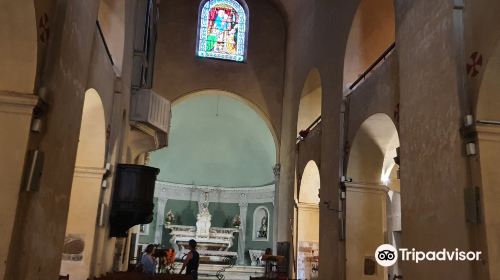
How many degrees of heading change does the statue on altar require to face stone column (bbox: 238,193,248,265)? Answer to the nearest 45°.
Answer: approximately 135° to its left

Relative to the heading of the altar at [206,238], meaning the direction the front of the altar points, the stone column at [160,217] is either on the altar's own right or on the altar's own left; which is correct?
on the altar's own right

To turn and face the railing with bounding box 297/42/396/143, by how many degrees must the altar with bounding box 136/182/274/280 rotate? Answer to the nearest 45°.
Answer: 0° — it already faces it

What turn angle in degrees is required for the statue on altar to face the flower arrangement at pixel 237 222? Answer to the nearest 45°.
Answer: approximately 135° to its left

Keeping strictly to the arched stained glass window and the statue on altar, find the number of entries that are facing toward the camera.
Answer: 2

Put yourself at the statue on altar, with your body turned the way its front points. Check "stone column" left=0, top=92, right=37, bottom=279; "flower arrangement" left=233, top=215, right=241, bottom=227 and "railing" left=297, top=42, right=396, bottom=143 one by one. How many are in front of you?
2

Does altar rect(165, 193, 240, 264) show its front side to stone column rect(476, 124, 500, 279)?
yes

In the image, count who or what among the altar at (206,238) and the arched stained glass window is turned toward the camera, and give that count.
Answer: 2

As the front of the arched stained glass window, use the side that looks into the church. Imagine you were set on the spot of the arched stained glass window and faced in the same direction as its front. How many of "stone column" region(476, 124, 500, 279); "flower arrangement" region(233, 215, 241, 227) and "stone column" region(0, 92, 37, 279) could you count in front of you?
2
